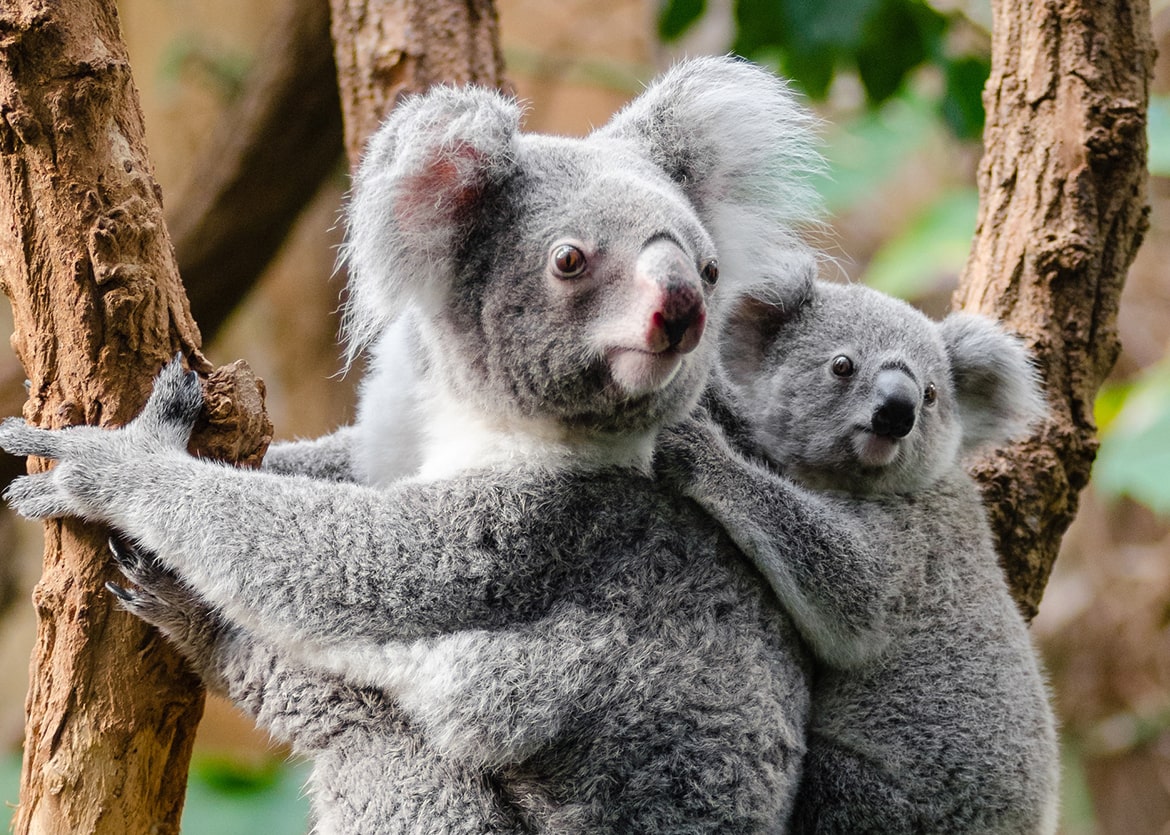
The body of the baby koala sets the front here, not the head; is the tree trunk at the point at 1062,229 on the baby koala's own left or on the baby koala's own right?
on the baby koala's own right

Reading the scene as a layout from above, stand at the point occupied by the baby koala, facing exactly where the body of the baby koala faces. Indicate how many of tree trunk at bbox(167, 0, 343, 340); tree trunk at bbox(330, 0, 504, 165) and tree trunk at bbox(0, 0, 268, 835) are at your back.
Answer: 0

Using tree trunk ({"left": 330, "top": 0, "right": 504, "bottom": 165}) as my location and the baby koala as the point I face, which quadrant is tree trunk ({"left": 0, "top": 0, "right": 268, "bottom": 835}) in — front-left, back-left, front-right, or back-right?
front-right

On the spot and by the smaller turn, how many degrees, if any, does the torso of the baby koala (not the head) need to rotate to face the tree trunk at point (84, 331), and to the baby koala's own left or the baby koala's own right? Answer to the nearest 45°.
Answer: approximately 45° to the baby koala's own left

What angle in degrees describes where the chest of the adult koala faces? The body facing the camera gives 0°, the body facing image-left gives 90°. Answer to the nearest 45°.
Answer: approximately 90°

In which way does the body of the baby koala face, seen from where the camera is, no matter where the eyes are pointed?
to the viewer's left

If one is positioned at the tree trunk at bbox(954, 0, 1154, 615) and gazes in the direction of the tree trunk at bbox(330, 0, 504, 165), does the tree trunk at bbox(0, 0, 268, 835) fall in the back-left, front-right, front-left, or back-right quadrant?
front-left

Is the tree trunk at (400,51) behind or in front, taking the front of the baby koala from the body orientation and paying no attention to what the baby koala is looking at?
in front

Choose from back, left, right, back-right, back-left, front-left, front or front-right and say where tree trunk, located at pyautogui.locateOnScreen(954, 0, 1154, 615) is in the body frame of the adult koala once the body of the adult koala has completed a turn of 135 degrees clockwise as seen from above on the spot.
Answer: front
